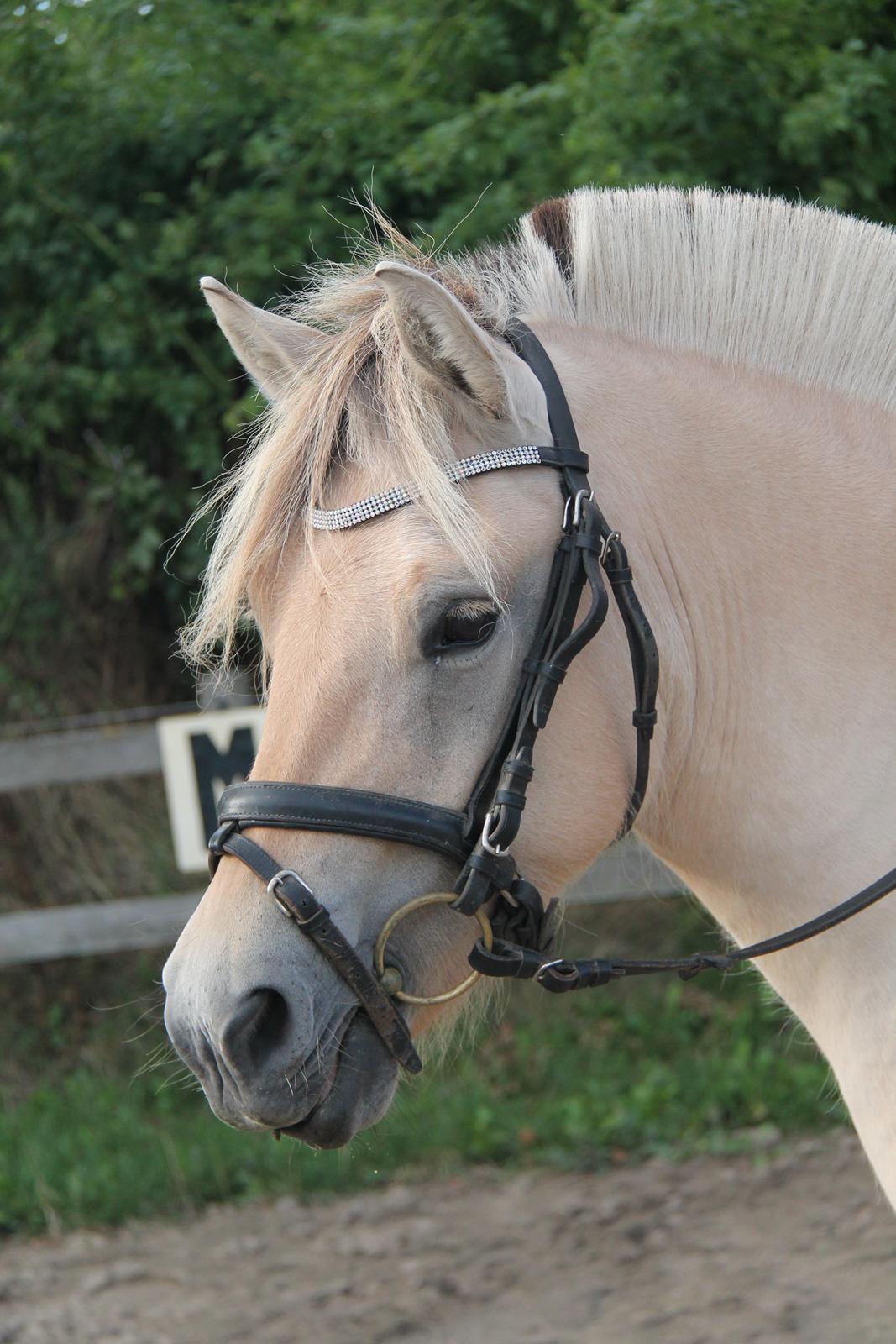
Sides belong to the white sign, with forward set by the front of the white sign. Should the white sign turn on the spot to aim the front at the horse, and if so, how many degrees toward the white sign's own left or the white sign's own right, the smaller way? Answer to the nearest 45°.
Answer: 0° — it already faces it

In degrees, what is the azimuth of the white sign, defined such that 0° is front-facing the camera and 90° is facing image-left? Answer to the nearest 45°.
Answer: approximately 0°
